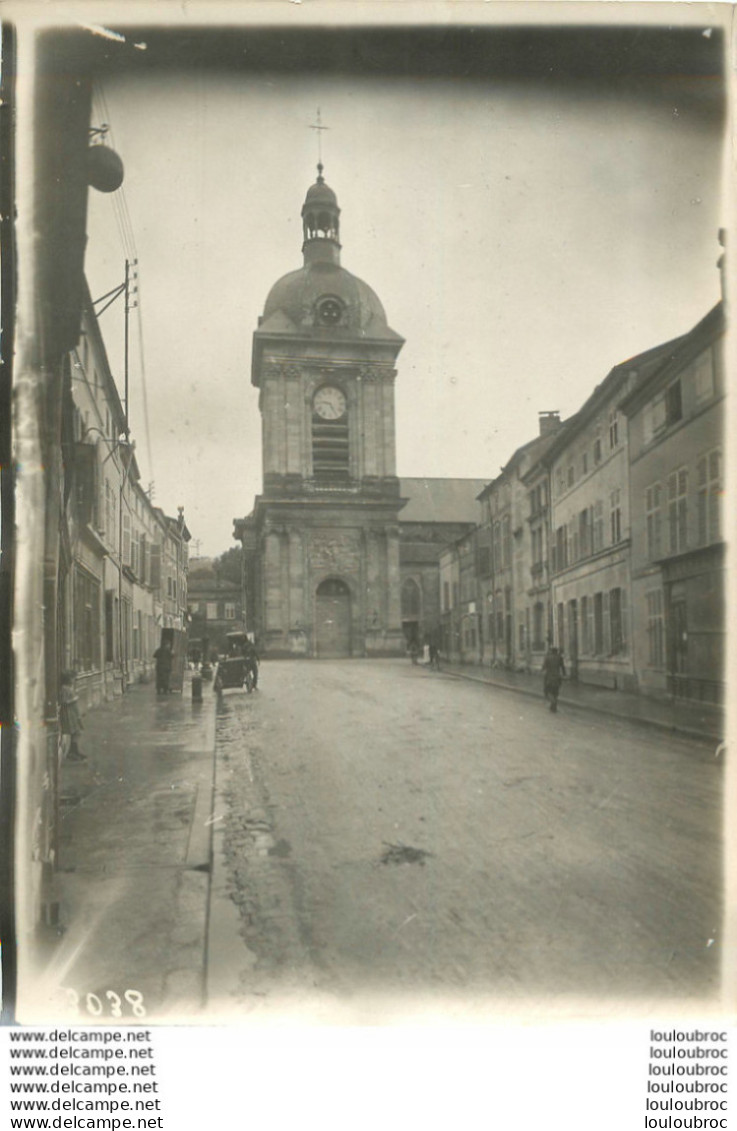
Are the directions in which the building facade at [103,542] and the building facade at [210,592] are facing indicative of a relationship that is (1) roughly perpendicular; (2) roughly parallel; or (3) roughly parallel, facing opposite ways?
roughly perpendicular

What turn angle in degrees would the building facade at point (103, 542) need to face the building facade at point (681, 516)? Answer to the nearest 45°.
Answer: approximately 45° to its right

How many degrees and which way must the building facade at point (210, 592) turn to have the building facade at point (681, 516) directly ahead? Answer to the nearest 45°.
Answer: approximately 45° to its left

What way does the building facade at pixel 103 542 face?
to the viewer's right

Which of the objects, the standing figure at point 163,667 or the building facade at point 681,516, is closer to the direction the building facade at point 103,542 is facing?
the building facade

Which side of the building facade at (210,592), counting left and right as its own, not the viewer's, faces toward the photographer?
front
